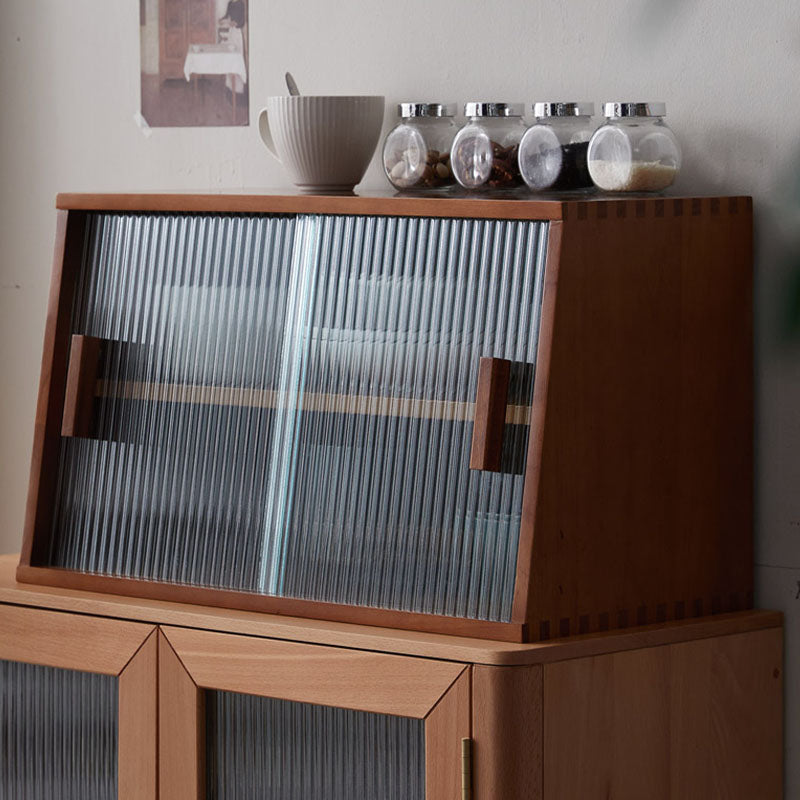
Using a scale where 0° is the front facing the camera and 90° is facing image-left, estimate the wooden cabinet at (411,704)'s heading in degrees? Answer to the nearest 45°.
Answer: approximately 45°

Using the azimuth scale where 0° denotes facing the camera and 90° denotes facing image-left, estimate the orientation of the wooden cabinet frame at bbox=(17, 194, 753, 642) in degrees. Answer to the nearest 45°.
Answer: approximately 45°
